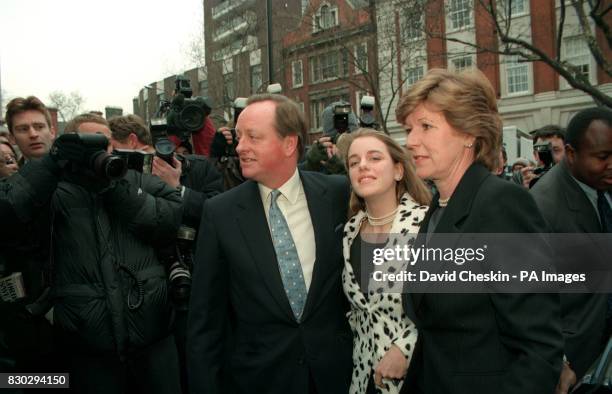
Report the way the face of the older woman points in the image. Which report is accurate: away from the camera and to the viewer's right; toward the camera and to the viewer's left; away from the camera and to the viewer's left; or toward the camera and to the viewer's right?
toward the camera and to the viewer's left

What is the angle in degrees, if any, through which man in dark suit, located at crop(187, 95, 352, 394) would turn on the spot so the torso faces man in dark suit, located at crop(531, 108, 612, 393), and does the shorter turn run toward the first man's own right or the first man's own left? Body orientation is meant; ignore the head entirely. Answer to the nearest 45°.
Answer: approximately 90° to the first man's own left

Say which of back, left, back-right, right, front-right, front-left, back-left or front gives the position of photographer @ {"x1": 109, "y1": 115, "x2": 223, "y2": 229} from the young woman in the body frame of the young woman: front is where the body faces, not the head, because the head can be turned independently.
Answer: right

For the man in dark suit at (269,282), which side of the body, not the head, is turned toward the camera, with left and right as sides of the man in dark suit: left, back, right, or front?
front

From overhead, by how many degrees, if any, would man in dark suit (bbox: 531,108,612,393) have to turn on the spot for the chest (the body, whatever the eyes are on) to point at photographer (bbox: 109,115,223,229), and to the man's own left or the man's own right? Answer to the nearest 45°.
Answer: approximately 135° to the man's own right

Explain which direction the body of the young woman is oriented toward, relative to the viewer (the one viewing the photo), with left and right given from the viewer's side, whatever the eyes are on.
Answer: facing the viewer and to the left of the viewer

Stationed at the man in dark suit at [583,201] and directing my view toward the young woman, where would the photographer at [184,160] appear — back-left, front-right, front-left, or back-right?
front-right

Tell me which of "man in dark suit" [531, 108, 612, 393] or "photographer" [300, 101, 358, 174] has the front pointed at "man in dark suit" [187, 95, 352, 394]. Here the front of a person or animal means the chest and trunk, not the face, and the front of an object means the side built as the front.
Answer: the photographer

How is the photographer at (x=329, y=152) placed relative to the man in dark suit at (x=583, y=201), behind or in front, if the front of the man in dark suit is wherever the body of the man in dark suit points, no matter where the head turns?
behind

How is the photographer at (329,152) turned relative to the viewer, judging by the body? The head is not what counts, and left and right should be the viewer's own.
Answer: facing the viewer

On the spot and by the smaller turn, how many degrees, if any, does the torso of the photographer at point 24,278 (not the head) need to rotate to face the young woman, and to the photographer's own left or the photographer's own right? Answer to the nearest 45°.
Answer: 0° — they already face them
